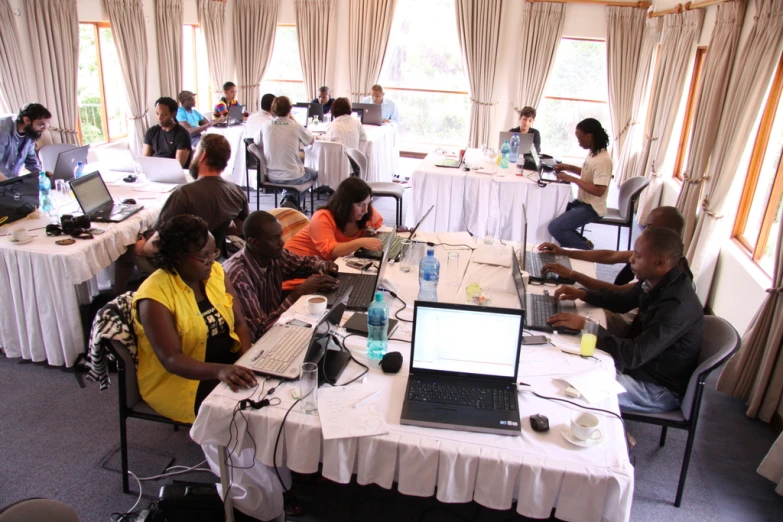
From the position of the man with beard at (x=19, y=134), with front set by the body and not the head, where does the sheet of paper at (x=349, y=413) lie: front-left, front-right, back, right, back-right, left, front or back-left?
front-right

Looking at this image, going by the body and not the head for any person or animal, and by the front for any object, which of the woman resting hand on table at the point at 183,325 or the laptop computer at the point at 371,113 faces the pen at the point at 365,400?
the woman resting hand on table

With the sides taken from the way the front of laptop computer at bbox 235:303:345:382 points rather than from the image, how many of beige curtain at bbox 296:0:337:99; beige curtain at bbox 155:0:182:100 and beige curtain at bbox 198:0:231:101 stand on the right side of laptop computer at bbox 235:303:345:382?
3

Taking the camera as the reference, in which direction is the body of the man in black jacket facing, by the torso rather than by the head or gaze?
to the viewer's left

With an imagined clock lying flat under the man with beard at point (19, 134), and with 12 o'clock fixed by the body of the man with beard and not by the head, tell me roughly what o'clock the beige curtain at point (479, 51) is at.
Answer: The beige curtain is roughly at 10 o'clock from the man with beard.

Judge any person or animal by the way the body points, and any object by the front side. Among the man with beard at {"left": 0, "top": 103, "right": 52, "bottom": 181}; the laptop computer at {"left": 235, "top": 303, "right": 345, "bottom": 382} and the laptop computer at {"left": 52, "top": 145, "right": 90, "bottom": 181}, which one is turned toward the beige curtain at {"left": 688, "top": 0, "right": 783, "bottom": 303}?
the man with beard

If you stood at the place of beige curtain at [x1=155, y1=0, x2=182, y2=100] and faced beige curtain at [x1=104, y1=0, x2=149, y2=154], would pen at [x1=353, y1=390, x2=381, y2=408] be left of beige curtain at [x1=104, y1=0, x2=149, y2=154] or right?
left

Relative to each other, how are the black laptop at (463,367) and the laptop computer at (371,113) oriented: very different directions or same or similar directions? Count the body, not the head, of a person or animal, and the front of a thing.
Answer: very different directions

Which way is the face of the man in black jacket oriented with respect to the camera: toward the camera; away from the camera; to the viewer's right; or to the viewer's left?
to the viewer's left

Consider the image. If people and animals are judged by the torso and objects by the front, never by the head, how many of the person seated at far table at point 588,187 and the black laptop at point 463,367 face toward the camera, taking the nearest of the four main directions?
1

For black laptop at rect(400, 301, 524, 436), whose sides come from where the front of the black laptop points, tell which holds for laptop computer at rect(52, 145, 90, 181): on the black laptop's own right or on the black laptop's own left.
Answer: on the black laptop's own right

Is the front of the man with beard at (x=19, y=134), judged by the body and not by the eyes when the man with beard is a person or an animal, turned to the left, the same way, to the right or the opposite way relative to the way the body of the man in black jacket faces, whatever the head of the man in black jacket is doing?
the opposite way

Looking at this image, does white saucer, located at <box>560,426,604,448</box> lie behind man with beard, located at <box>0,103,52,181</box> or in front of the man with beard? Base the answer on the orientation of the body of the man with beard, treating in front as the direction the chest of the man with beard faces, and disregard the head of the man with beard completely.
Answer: in front

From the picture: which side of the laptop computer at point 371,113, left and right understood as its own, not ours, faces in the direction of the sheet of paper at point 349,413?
back

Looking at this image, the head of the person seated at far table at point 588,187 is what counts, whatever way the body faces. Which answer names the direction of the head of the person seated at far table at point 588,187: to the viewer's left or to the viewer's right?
to the viewer's left

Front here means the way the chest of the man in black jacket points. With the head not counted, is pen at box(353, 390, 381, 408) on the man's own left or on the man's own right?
on the man's own left
